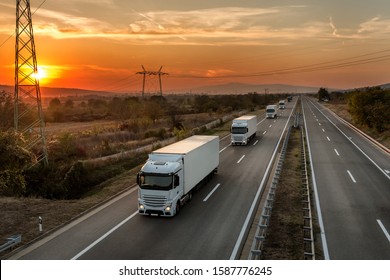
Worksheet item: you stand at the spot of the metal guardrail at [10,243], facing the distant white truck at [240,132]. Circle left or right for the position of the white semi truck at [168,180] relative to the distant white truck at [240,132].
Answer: right

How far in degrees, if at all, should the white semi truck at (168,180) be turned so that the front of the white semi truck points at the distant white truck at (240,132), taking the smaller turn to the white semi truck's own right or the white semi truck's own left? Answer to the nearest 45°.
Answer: approximately 135° to the white semi truck's own right

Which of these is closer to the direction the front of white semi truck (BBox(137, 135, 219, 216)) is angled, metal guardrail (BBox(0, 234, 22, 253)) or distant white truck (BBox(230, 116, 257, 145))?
the metal guardrail

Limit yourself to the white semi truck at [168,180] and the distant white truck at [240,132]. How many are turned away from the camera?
0

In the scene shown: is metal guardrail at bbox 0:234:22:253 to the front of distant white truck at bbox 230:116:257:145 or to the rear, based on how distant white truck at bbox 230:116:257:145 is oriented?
to the front

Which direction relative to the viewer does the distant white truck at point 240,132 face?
toward the camera

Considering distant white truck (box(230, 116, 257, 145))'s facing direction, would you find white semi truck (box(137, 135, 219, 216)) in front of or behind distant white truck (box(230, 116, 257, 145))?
in front
